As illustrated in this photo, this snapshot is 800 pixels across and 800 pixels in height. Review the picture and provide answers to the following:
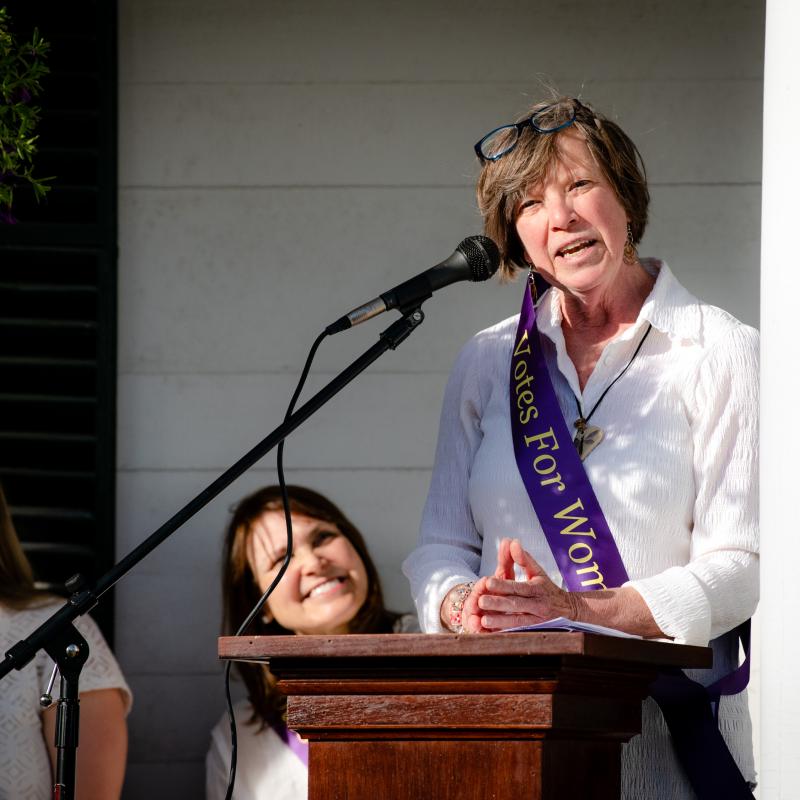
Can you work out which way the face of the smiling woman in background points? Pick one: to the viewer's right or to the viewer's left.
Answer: to the viewer's right

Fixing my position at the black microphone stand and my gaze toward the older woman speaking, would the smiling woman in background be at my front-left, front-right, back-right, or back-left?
front-left

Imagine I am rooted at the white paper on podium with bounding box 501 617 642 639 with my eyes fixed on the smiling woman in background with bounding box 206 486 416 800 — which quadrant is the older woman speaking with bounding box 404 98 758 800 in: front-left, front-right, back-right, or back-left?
front-right

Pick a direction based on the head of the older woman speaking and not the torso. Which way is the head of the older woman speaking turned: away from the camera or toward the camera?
toward the camera

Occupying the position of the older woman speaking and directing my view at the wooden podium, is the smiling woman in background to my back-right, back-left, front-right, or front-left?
back-right

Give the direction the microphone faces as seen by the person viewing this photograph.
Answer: facing to the right of the viewer
